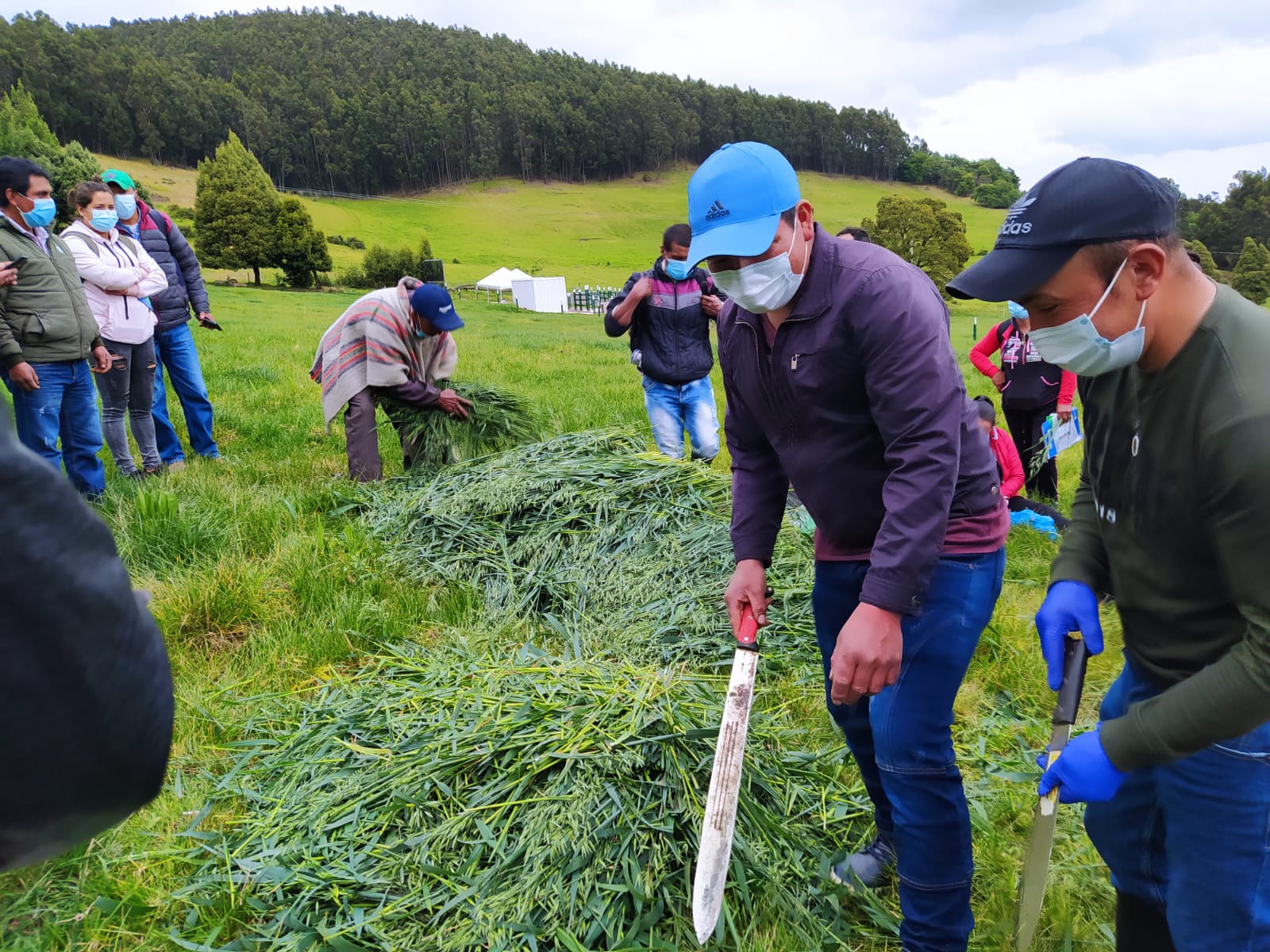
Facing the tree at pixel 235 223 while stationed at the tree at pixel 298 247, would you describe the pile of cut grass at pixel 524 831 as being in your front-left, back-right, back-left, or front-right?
back-left

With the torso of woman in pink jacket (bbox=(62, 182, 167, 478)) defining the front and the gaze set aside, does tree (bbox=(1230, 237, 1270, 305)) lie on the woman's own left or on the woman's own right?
on the woman's own left

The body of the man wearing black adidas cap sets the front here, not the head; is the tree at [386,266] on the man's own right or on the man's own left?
on the man's own right

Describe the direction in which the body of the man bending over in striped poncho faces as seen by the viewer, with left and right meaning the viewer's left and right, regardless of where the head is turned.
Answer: facing the viewer and to the right of the viewer

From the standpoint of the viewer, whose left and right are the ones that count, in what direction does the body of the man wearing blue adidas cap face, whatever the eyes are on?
facing the viewer and to the left of the viewer

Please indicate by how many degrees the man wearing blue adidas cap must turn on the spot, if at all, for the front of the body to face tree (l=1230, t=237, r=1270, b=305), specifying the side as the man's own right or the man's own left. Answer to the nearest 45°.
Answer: approximately 135° to the man's own right

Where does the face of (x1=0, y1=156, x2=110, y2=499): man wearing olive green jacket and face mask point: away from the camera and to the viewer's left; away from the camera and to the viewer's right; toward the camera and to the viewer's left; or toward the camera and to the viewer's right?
toward the camera and to the viewer's right

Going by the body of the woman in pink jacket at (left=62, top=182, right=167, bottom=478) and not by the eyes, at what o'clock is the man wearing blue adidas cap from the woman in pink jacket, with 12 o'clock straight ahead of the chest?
The man wearing blue adidas cap is roughly at 1 o'clock from the woman in pink jacket.

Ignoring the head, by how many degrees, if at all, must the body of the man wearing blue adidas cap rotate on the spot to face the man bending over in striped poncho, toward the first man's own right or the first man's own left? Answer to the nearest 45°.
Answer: approximately 90° to the first man's own right

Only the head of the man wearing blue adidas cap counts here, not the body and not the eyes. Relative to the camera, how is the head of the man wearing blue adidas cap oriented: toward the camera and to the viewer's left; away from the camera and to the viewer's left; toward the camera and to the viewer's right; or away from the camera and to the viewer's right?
toward the camera and to the viewer's left

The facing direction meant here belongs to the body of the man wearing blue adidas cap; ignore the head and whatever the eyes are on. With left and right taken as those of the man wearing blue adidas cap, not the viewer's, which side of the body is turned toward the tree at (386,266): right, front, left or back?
right

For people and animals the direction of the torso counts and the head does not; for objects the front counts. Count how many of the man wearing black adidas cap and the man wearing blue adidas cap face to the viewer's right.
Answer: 0
